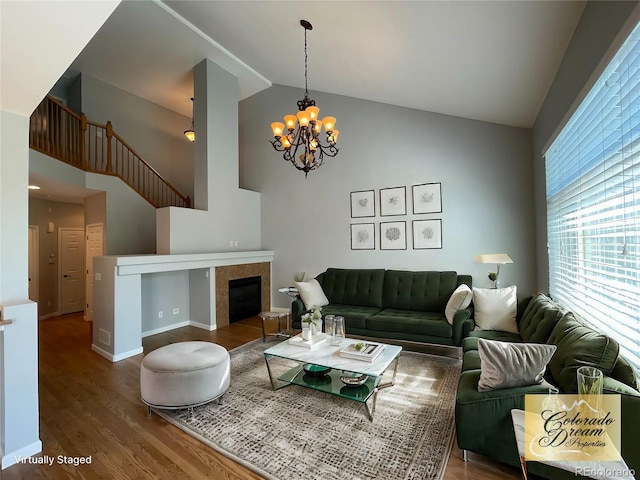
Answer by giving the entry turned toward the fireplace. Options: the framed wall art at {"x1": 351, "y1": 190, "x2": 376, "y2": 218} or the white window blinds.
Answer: the white window blinds

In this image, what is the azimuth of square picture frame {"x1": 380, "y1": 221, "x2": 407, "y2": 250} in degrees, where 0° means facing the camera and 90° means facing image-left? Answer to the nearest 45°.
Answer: approximately 0°

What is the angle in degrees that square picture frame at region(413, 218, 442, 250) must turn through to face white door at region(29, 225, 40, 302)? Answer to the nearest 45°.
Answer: approximately 90° to its right

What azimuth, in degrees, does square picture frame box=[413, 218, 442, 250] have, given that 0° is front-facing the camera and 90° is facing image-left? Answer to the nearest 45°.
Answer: approximately 0°

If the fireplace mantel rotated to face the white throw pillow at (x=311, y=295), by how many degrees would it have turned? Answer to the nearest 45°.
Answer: approximately 45° to its left

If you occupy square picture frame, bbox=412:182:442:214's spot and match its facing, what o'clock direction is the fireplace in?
The fireplace is roughly at 3 o'clock from the square picture frame.

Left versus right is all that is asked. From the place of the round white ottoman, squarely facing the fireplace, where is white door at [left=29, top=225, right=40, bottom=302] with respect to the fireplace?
left
